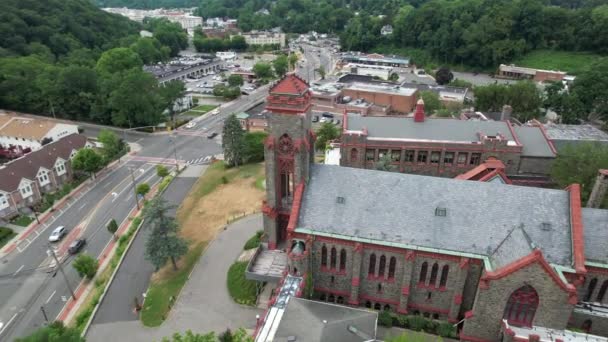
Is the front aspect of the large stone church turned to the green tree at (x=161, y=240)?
yes

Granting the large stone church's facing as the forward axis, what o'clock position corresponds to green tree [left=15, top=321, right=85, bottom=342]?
The green tree is roughly at 11 o'clock from the large stone church.

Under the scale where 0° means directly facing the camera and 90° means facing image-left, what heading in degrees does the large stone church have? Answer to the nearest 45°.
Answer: approximately 90°
